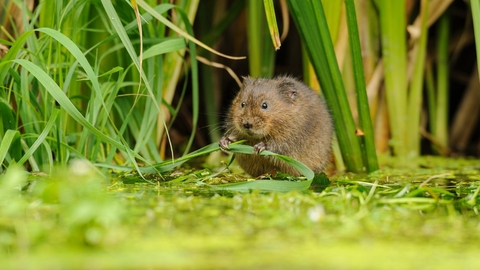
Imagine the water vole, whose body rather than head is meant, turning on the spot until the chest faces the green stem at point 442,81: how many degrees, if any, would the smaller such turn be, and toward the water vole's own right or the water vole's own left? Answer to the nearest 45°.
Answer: approximately 180°

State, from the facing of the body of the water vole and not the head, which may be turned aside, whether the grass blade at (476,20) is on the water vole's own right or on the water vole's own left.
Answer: on the water vole's own left

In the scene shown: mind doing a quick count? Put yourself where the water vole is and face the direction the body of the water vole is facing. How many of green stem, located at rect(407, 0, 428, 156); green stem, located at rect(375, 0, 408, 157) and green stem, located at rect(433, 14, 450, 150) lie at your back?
3

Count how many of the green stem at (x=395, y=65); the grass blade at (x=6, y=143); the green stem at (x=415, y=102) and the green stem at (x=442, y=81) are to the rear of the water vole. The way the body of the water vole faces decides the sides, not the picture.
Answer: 3

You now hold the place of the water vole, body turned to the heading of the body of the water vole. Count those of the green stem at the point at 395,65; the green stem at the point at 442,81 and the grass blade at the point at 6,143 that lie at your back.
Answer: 2

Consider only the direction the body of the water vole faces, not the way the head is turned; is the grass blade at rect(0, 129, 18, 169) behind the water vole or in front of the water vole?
in front

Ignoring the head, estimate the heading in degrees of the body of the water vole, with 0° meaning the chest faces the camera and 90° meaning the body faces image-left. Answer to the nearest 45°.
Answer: approximately 45°

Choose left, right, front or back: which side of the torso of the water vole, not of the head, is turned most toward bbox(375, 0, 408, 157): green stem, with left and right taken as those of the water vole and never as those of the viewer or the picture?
back
